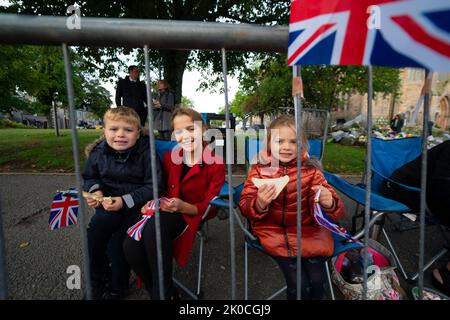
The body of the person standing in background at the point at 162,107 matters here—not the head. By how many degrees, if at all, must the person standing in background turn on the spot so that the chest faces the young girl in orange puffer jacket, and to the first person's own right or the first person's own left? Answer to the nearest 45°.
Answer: approximately 45° to the first person's own left

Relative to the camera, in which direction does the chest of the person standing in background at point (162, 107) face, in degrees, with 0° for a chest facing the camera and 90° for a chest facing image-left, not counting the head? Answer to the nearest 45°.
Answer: approximately 45°

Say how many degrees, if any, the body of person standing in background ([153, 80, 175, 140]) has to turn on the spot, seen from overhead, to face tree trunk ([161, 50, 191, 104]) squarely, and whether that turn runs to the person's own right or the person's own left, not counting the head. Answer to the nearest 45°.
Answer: approximately 135° to the person's own right

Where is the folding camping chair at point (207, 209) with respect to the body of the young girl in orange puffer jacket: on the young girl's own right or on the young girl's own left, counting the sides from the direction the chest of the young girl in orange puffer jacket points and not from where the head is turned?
on the young girl's own right

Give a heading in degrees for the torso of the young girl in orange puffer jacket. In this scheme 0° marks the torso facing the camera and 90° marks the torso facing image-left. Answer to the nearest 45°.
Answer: approximately 0°

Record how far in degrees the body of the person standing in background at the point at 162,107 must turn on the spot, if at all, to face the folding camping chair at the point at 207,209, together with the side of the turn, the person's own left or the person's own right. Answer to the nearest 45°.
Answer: approximately 45° to the person's own left
